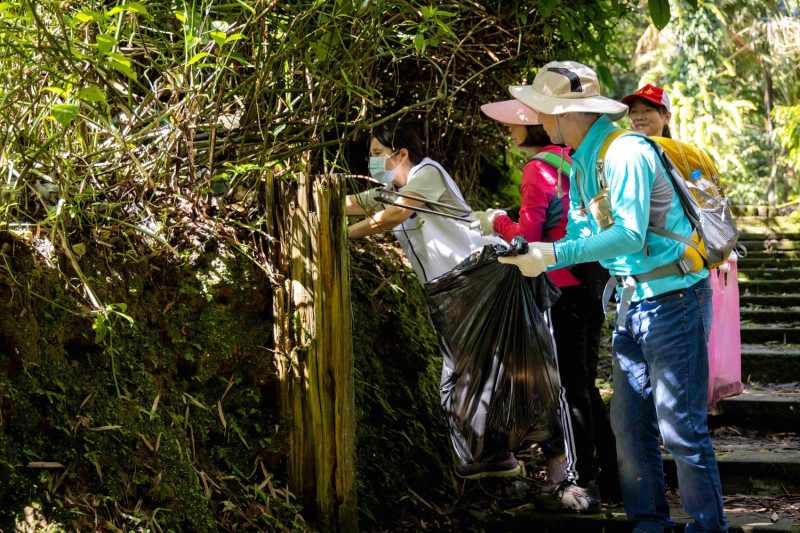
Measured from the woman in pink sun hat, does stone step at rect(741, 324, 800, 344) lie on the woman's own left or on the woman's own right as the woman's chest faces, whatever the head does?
on the woman's own right

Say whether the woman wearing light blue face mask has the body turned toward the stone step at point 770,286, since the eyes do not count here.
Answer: no

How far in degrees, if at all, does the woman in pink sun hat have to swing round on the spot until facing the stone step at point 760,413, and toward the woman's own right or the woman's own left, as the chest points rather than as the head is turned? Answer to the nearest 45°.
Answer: approximately 135° to the woman's own right

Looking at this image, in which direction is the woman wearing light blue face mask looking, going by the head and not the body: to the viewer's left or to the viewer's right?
to the viewer's left

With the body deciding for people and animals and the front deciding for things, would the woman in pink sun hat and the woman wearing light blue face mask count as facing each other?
no

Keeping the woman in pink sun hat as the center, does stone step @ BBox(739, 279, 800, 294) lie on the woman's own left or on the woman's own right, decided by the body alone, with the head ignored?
on the woman's own right

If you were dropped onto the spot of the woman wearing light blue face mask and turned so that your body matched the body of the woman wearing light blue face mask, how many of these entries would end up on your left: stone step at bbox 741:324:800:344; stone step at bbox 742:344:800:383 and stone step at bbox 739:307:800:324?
0

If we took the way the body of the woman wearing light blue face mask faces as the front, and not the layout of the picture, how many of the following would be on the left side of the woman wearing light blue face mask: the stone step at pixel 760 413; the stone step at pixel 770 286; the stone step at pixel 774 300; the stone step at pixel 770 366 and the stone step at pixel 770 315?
0

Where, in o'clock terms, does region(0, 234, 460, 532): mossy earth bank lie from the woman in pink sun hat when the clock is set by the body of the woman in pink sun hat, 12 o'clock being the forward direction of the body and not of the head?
The mossy earth bank is roughly at 11 o'clock from the woman in pink sun hat.

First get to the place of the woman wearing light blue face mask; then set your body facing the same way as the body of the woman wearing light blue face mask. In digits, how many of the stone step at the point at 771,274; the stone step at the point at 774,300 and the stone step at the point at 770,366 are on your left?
0

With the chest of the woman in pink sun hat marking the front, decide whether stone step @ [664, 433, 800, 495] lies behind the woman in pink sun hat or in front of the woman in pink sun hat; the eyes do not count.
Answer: behind

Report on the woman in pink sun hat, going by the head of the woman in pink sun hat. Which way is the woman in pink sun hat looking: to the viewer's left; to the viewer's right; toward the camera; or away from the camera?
to the viewer's left

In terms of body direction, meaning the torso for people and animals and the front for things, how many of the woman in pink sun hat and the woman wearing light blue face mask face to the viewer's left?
2

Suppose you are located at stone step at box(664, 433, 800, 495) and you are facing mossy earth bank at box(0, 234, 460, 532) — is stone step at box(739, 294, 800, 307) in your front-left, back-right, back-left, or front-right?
back-right

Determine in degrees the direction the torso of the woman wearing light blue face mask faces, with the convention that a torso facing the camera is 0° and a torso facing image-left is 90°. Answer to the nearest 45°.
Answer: approximately 90°

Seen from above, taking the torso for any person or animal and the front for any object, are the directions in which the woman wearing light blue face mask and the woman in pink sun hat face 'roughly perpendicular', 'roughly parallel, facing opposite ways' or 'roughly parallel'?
roughly parallel

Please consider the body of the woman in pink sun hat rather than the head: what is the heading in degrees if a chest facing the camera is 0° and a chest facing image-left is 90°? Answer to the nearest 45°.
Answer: approximately 90°
